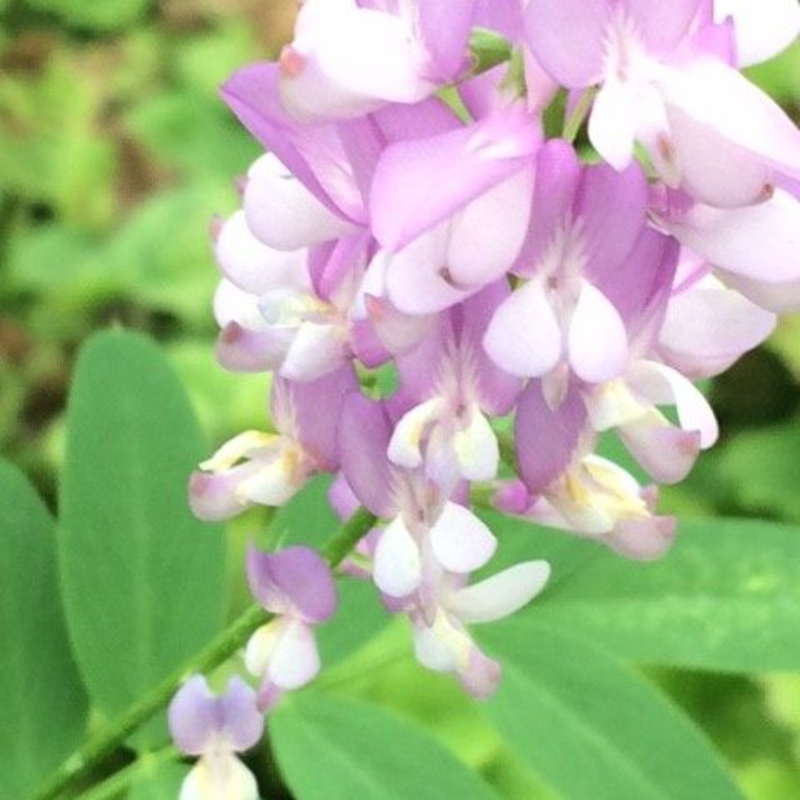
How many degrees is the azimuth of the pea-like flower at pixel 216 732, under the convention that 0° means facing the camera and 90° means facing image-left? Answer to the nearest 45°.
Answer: approximately 0°

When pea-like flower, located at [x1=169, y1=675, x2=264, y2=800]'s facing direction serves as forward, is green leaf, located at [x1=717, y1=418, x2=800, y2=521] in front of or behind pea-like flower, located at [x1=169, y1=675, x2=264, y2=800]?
behind

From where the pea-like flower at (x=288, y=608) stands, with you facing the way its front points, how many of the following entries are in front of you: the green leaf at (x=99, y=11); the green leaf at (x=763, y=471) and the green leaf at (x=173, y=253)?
0

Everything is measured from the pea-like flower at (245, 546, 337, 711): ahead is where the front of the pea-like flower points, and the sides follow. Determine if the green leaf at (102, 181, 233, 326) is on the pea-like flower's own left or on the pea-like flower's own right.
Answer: on the pea-like flower's own right

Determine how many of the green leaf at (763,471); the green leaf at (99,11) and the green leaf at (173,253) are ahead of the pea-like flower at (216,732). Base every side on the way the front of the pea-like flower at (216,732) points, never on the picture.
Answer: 0

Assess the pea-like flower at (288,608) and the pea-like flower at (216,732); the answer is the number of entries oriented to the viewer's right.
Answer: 0

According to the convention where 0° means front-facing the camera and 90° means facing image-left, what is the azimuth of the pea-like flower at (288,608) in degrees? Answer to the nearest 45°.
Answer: approximately 45°
